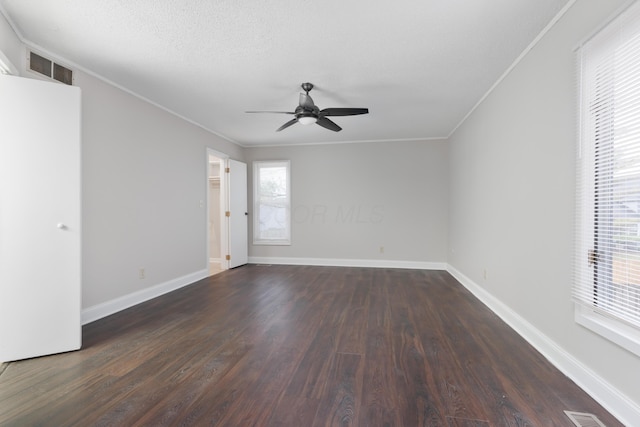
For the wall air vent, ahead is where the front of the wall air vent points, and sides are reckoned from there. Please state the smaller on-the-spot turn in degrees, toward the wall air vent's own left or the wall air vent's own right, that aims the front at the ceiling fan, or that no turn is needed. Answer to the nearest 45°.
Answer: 0° — it already faces it

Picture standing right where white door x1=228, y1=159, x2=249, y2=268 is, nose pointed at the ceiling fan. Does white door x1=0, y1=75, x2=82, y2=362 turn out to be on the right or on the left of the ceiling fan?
right

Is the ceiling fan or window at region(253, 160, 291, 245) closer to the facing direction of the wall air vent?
the ceiling fan

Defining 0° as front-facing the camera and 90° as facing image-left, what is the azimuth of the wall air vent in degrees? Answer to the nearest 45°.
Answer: approximately 315°

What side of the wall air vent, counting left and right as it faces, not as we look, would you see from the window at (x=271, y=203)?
left

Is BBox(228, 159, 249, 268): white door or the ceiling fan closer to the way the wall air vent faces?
the ceiling fan

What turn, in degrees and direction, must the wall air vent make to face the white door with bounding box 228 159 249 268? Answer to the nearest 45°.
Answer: approximately 90° to its left
